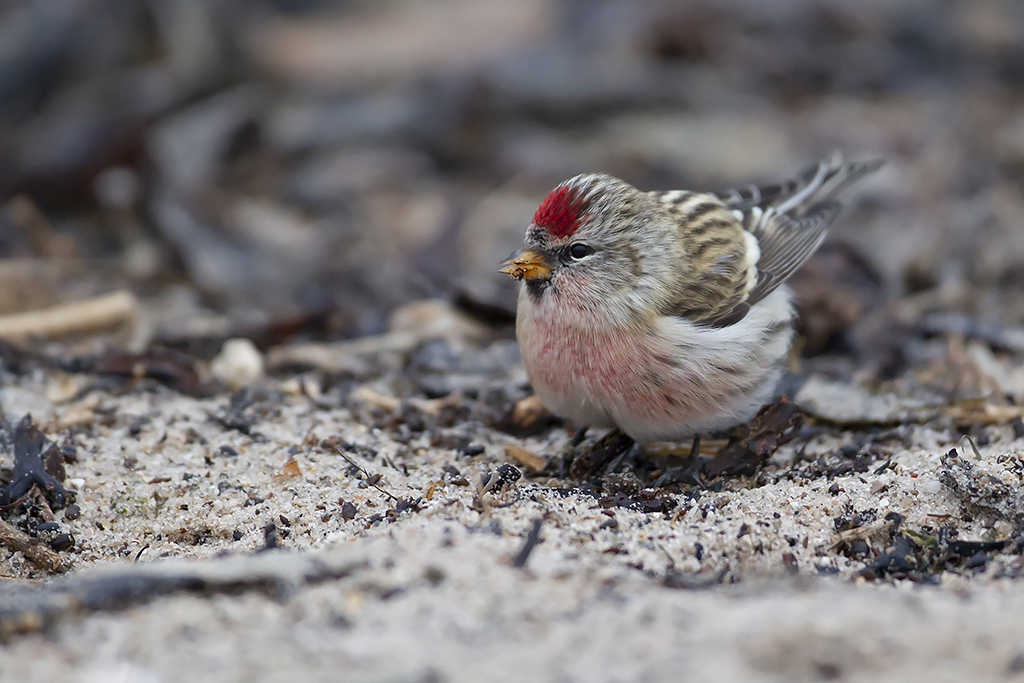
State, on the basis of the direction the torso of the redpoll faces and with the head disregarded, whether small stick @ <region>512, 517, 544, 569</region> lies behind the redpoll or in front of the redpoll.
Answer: in front

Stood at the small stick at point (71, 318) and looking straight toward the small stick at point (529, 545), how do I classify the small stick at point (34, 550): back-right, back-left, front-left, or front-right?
front-right

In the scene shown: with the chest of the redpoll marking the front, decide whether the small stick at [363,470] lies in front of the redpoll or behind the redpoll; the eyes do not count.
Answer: in front

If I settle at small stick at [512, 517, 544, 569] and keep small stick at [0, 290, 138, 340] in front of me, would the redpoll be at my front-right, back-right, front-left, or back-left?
front-right

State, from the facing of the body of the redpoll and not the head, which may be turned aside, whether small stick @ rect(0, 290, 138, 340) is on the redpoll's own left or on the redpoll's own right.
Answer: on the redpoll's own right

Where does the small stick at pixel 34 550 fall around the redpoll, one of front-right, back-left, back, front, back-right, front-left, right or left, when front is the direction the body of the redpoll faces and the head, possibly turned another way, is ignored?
front

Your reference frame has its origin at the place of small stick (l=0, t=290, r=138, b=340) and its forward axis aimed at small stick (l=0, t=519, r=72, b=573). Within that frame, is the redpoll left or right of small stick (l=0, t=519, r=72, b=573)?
left

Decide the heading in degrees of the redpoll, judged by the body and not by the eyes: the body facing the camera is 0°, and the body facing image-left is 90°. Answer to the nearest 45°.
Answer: approximately 45°

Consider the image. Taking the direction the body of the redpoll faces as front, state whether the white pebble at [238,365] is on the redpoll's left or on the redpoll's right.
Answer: on the redpoll's right
